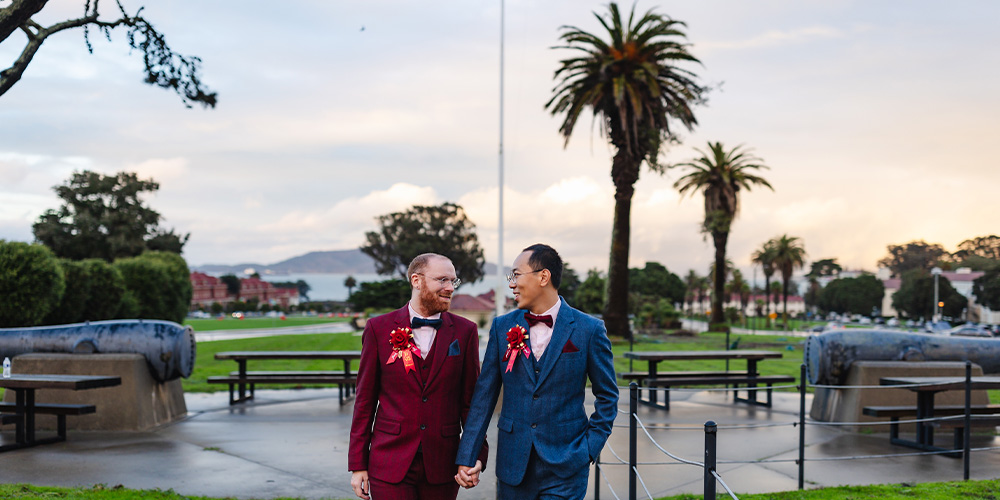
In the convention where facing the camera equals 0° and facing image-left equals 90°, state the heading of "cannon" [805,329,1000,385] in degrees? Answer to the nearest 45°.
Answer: approximately 270°

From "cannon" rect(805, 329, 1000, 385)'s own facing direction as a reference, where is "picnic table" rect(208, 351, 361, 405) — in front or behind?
behind

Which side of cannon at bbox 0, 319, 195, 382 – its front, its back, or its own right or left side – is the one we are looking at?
left

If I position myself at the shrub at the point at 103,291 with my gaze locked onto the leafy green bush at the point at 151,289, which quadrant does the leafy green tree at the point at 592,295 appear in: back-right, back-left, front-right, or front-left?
front-right

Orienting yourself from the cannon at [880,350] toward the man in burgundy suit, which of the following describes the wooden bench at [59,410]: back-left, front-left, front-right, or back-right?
front-right

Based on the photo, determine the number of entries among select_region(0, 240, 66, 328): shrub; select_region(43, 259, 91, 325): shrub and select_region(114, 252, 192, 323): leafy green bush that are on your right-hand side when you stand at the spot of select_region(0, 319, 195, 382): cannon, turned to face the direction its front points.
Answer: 3

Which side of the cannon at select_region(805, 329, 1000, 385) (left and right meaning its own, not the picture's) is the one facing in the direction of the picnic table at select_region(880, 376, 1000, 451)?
right

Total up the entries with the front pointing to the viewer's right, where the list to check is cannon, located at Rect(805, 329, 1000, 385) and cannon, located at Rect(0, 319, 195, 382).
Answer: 1

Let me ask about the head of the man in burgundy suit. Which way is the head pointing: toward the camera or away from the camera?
toward the camera

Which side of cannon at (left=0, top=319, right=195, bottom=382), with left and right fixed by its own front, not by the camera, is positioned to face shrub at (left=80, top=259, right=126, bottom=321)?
right

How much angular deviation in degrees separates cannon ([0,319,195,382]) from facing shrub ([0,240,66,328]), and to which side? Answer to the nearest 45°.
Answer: approximately 90° to its right

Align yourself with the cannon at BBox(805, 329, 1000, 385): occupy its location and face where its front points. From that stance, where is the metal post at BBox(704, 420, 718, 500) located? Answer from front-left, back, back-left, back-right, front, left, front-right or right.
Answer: right

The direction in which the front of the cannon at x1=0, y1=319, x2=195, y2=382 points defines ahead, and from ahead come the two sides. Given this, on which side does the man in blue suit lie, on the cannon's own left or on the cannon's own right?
on the cannon's own left
